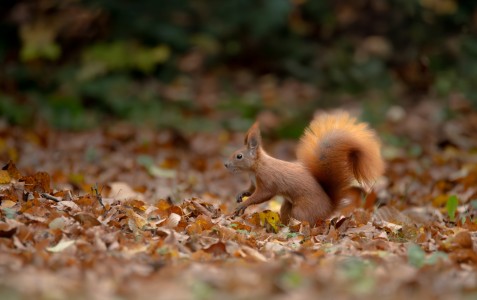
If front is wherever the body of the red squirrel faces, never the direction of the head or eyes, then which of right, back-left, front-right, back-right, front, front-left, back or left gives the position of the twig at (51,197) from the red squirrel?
front

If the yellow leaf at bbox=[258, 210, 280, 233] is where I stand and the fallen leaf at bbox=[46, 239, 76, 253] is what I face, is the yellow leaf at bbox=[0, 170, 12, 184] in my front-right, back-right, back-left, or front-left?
front-right

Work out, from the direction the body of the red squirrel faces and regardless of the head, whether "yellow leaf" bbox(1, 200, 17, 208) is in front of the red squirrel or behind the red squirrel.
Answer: in front

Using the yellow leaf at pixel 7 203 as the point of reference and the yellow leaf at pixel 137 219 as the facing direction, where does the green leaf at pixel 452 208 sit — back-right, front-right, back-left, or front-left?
front-left

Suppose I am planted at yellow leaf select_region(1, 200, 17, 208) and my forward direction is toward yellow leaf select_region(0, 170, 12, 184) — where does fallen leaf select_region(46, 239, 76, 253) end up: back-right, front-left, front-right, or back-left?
back-right

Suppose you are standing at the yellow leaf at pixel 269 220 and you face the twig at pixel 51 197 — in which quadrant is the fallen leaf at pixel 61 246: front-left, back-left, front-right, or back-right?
front-left

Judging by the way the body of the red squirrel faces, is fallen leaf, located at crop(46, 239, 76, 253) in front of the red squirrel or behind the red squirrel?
in front

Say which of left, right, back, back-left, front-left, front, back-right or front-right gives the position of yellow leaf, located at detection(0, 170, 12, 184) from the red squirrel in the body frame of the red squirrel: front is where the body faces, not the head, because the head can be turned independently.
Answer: front

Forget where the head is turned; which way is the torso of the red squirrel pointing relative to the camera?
to the viewer's left

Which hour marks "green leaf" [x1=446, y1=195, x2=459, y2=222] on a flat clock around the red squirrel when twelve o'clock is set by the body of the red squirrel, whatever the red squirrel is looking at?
The green leaf is roughly at 5 o'clock from the red squirrel.
